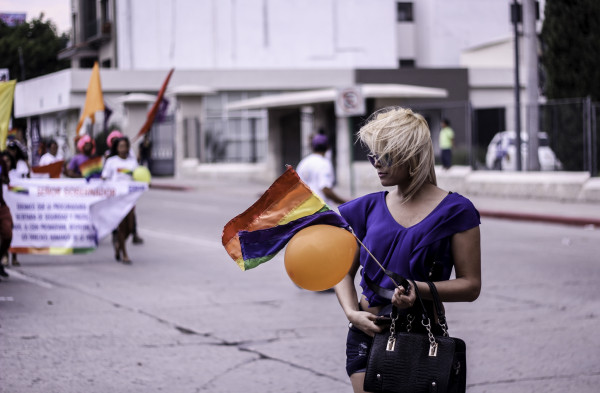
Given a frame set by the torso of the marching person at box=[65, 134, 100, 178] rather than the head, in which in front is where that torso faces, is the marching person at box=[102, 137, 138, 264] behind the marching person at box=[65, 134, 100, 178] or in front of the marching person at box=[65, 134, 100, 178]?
in front

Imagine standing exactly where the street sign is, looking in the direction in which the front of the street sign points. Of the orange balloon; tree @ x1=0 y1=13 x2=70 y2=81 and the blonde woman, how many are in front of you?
2

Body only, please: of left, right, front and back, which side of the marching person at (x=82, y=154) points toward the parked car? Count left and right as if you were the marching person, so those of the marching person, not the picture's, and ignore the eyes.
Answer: left

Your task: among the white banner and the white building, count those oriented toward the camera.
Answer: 2

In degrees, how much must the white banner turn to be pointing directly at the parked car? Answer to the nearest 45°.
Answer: approximately 135° to its left

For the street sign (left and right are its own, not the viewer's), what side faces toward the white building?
back

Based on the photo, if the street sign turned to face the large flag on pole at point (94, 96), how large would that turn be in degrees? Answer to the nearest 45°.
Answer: approximately 45° to its right

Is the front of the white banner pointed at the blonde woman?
yes

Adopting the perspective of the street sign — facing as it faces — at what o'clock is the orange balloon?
The orange balloon is roughly at 12 o'clock from the street sign.

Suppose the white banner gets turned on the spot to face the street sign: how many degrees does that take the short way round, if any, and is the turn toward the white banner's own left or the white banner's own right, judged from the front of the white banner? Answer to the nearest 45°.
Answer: approximately 135° to the white banner's own left

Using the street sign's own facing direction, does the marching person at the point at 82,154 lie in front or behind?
in front
